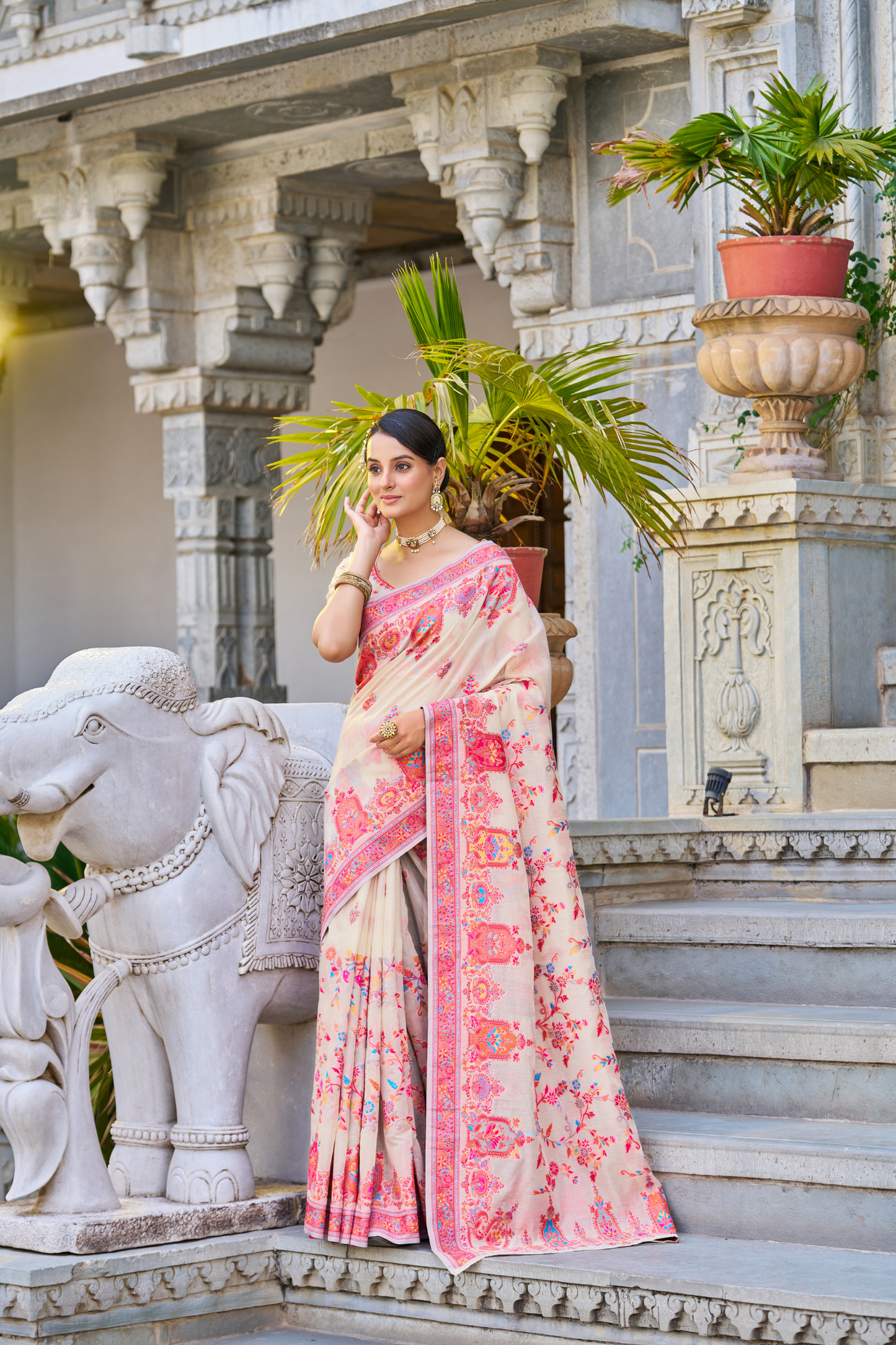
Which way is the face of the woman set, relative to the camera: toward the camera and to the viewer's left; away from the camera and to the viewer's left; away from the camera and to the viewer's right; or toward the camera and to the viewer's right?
toward the camera and to the viewer's left

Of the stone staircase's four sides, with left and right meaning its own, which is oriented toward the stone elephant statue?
right

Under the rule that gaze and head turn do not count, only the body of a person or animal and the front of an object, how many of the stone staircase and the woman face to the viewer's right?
0

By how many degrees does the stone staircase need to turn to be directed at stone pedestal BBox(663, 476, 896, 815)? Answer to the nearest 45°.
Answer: approximately 180°

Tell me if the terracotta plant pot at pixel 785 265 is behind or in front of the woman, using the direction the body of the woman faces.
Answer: behind

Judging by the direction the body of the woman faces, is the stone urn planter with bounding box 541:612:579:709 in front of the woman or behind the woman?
behind
